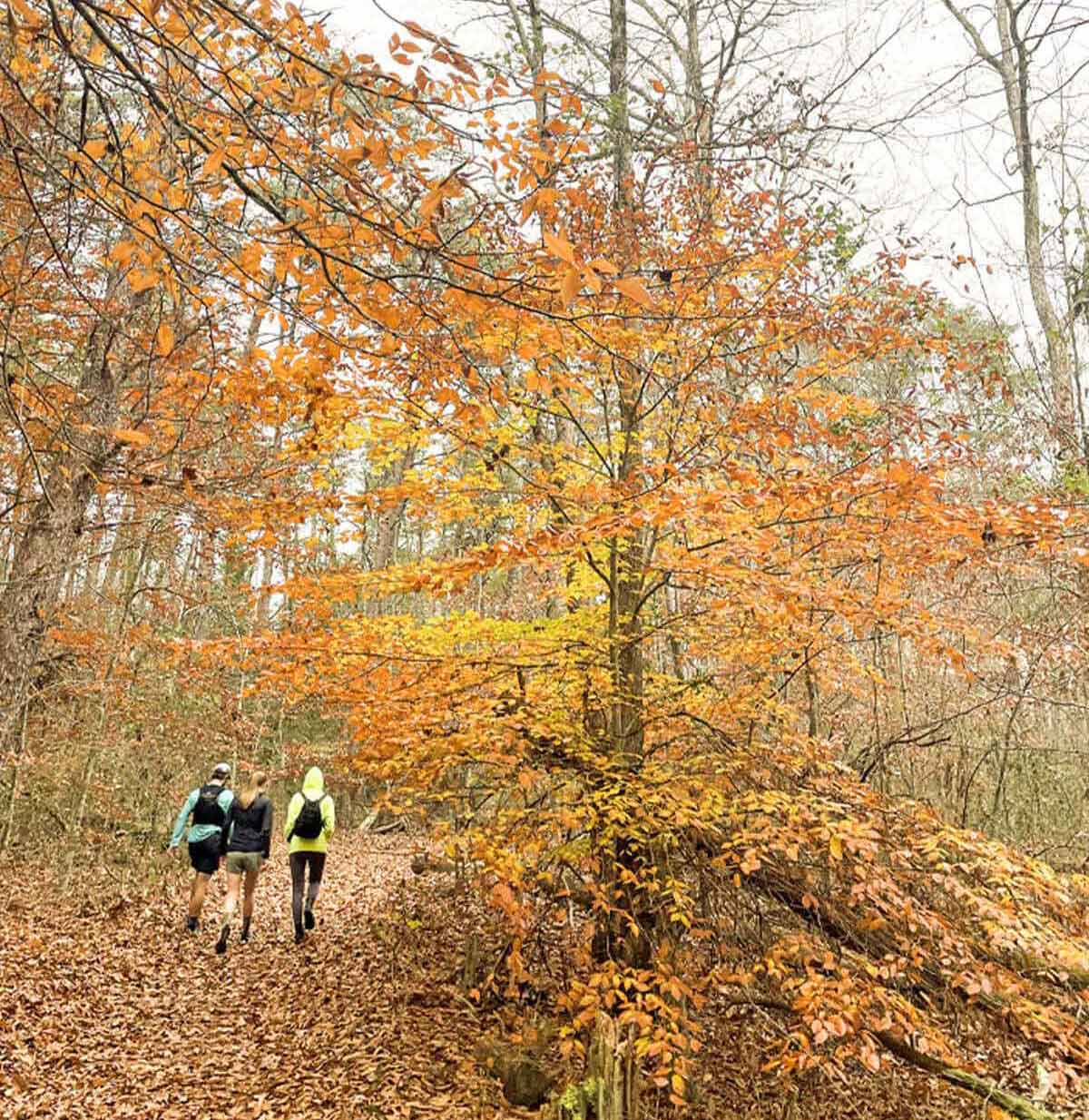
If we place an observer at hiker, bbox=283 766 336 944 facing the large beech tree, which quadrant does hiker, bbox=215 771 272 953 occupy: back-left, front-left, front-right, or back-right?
back-right

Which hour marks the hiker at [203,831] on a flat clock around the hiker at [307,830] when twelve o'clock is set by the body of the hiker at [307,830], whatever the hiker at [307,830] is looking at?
the hiker at [203,831] is roughly at 10 o'clock from the hiker at [307,830].

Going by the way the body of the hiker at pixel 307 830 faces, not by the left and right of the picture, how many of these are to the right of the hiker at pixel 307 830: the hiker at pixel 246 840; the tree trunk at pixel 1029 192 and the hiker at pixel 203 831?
1

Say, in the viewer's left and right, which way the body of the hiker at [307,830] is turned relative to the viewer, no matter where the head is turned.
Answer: facing away from the viewer

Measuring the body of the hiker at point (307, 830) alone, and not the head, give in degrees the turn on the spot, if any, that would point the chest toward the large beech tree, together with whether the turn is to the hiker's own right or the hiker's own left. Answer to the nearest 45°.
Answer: approximately 135° to the hiker's own right

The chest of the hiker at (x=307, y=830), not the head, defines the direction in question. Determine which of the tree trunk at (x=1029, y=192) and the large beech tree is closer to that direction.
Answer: the tree trunk

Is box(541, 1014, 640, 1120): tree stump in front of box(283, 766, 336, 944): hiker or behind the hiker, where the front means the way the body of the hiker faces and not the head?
behind

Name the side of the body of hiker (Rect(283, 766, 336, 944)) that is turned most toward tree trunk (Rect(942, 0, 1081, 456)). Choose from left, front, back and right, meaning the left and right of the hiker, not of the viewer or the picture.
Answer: right

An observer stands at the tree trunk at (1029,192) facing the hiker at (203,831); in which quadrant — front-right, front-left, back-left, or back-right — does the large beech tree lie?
front-left

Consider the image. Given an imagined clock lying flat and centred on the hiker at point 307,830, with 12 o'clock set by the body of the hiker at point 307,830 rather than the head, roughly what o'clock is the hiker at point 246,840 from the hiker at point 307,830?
the hiker at point 246,840 is roughly at 10 o'clock from the hiker at point 307,830.
